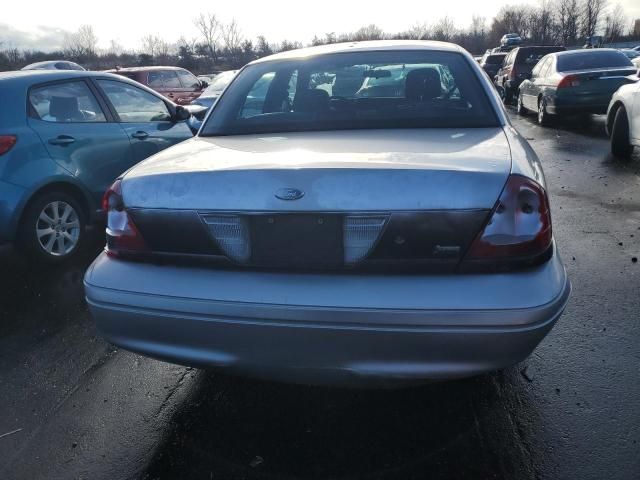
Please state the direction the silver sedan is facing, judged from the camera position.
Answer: facing away from the viewer

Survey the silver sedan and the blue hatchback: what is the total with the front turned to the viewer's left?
0

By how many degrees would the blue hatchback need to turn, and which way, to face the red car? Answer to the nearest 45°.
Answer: approximately 45° to its left

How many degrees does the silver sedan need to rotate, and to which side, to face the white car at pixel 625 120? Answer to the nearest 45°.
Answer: approximately 45° to its right

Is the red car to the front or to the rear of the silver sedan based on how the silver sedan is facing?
to the front

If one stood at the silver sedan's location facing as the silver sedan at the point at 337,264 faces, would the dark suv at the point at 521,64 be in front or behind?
in front

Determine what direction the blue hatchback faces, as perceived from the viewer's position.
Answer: facing away from the viewer and to the right of the viewer

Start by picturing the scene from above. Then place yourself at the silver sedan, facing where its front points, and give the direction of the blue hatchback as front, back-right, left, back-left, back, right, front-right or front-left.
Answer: front-left

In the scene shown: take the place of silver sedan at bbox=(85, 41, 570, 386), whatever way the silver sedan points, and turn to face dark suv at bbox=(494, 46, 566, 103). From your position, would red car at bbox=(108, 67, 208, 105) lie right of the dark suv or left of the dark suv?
left

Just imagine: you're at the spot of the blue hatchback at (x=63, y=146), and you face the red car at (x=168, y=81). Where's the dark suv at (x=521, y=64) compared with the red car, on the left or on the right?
right
